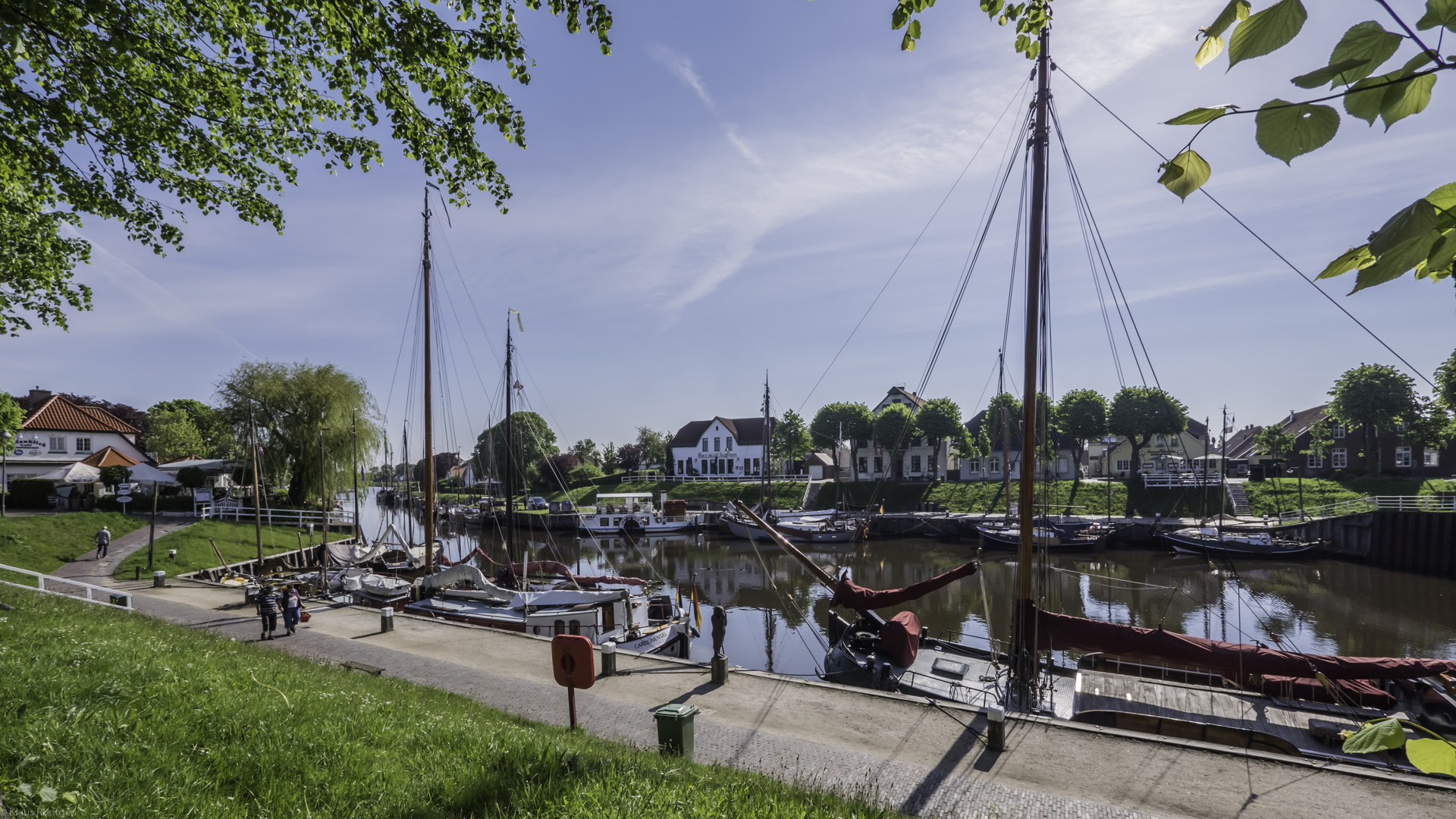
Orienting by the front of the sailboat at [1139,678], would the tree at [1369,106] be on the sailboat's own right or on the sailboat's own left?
on the sailboat's own left

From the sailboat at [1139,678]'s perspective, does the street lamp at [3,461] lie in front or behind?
in front

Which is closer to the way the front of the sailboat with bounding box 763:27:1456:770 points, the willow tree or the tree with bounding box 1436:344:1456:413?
the willow tree

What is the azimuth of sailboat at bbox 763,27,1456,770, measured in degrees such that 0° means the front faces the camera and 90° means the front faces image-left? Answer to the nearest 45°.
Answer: approximately 90°

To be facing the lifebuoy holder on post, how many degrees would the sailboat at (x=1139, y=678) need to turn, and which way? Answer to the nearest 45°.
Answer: approximately 45° to its left

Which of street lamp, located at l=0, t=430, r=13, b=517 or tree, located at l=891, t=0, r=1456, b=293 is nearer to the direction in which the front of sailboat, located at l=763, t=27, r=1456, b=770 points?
the street lamp

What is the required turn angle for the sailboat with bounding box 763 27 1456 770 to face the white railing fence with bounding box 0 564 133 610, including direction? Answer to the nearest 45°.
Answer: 0° — it already faces it

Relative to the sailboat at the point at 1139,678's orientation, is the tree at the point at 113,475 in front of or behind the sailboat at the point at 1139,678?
in front

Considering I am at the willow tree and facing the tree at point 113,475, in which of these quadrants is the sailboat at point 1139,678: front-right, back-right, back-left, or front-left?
back-left
